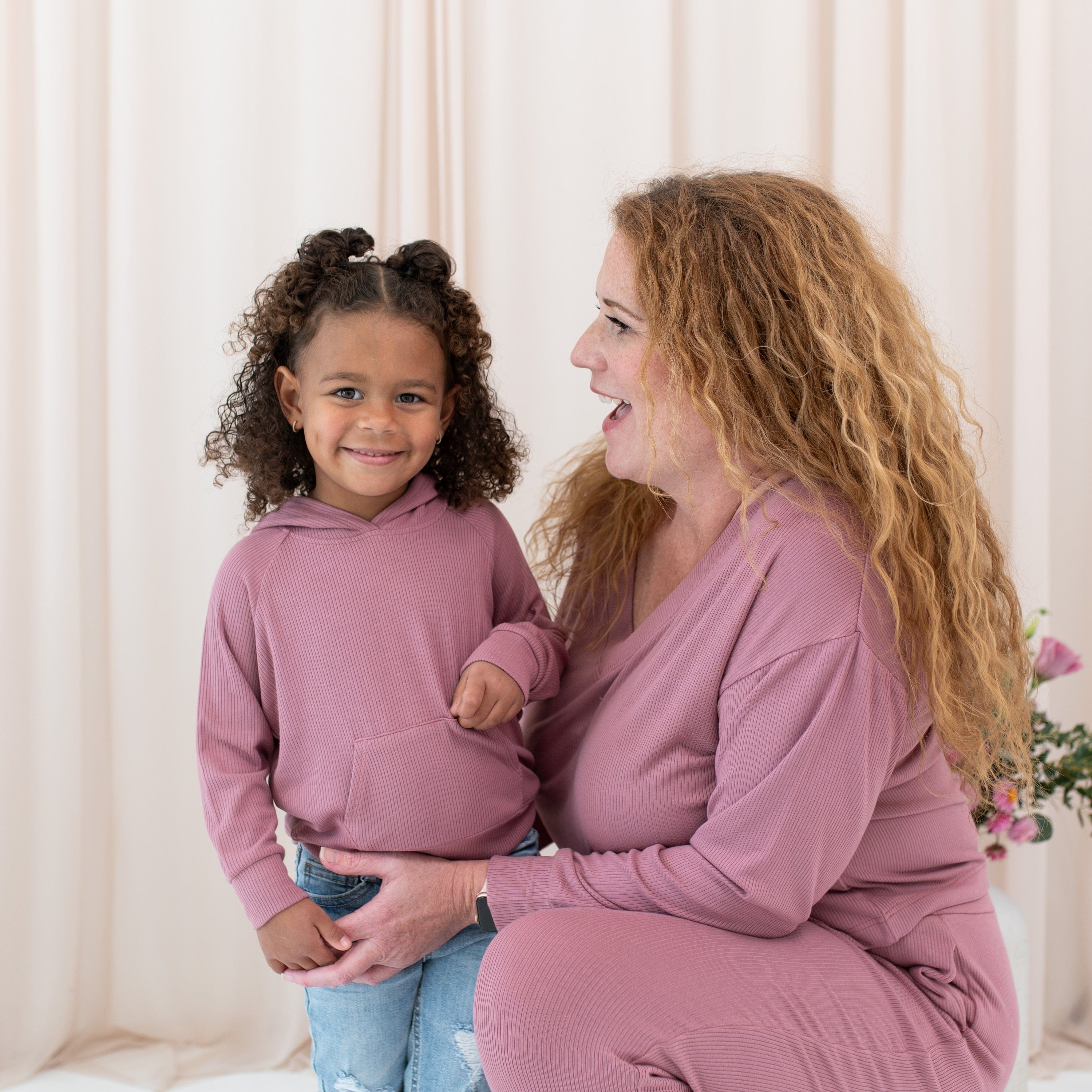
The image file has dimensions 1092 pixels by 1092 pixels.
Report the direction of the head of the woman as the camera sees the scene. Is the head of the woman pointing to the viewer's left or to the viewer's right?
to the viewer's left

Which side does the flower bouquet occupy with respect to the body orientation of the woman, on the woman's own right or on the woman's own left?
on the woman's own right

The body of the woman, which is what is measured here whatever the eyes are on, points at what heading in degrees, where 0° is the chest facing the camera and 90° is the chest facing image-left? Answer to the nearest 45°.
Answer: approximately 90°
